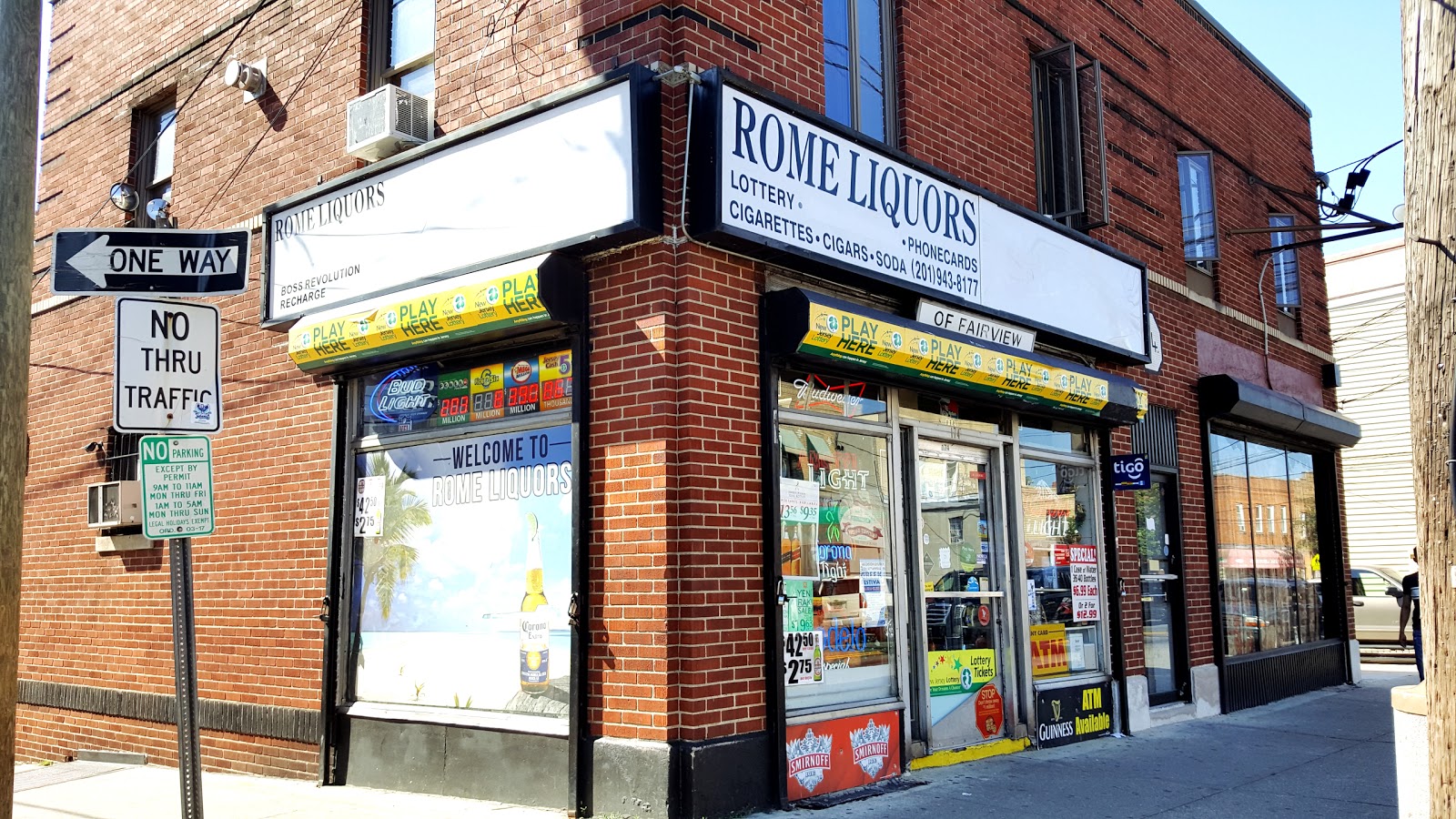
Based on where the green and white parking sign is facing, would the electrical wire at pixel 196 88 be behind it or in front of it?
behind

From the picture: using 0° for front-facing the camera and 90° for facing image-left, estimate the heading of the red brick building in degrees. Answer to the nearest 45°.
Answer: approximately 315°

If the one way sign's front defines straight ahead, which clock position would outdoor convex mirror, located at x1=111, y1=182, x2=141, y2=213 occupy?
The outdoor convex mirror is roughly at 6 o'clock from the one way sign.
